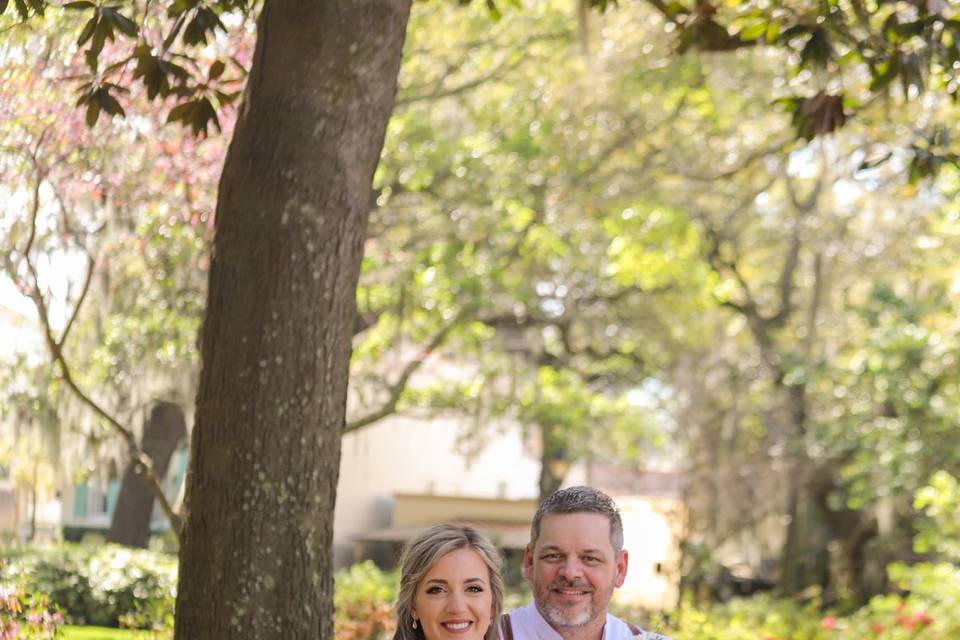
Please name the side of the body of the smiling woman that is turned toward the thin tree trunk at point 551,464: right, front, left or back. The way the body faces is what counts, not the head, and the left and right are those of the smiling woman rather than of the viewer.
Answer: back

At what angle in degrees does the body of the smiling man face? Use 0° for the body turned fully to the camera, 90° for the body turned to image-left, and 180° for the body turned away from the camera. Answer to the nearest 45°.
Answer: approximately 0°

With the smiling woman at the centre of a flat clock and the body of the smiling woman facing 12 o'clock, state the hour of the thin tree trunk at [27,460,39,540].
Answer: The thin tree trunk is roughly at 5 o'clock from the smiling woman.

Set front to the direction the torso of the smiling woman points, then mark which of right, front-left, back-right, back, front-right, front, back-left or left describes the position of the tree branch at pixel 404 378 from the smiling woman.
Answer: back

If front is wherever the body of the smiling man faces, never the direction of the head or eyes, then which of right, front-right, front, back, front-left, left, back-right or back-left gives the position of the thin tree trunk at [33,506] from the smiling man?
back-right

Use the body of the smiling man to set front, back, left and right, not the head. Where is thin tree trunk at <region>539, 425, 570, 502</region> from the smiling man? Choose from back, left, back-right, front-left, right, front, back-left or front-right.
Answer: back

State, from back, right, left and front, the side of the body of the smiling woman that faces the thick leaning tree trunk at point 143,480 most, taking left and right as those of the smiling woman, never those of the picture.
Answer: back

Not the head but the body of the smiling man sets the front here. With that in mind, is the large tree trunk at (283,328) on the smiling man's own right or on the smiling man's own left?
on the smiling man's own right

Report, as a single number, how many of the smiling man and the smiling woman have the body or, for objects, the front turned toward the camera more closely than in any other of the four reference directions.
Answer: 2
